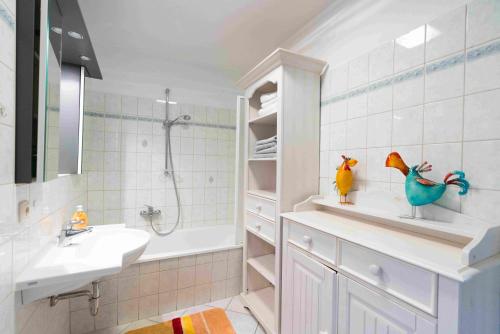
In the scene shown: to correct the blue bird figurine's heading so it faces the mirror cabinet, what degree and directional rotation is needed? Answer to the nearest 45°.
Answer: approximately 45° to its left

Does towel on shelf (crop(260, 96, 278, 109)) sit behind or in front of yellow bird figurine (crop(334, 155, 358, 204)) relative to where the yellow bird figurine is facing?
behind

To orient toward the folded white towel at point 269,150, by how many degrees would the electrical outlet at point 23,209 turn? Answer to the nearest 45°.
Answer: approximately 45° to its left

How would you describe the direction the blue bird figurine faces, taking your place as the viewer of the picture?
facing to the left of the viewer

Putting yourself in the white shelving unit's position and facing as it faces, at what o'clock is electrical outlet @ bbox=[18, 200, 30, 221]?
The electrical outlet is roughly at 12 o'clock from the white shelving unit.

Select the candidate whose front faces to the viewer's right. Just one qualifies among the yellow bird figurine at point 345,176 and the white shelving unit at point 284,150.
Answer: the yellow bird figurine

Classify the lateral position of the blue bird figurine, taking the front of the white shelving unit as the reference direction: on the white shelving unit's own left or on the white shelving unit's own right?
on the white shelving unit's own left

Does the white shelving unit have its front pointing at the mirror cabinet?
yes

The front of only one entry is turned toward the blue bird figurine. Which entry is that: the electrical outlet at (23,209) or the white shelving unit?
the electrical outlet

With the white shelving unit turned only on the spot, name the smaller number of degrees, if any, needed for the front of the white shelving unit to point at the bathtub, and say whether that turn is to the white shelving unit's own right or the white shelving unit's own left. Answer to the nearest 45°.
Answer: approximately 90° to the white shelving unit's own right
